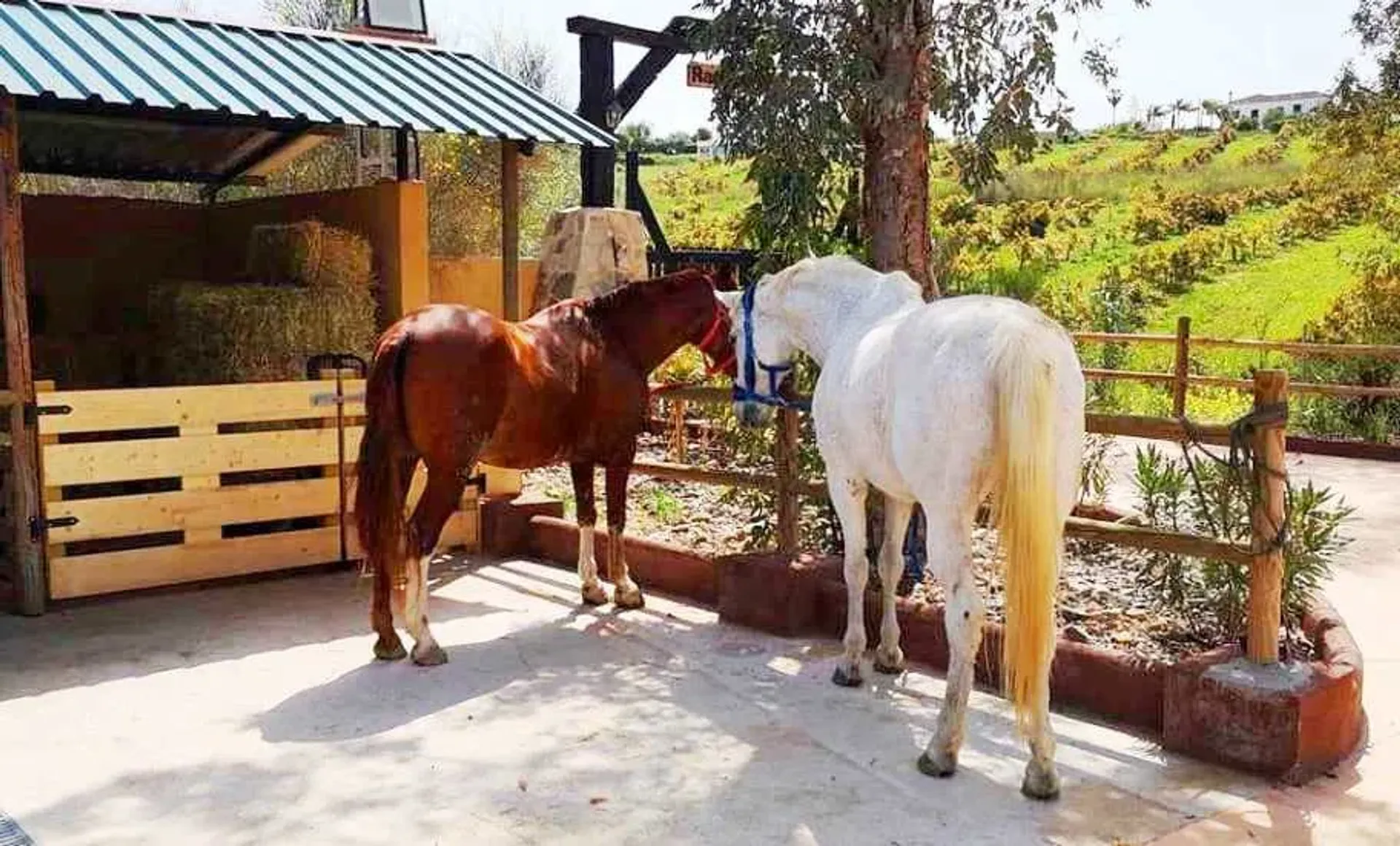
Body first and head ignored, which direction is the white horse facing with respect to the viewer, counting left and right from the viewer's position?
facing away from the viewer and to the left of the viewer

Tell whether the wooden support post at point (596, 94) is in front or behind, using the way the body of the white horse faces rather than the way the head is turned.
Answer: in front

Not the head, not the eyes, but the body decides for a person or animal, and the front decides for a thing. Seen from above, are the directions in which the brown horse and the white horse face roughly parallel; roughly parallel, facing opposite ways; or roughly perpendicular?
roughly perpendicular

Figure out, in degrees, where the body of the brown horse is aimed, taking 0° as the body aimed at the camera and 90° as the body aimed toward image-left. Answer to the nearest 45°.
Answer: approximately 225°

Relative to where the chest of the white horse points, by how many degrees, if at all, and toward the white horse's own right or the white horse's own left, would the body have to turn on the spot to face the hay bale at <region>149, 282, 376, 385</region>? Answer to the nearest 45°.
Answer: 0° — it already faces it

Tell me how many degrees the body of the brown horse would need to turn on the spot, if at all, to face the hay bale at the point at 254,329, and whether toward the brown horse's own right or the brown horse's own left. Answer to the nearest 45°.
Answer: approximately 90° to the brown horse's own left

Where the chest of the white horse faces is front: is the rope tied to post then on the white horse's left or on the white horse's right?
on the white horse's right

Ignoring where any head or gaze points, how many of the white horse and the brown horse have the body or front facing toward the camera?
0

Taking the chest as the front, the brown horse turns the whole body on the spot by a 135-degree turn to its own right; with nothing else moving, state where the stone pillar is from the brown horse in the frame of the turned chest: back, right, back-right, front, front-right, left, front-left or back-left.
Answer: back

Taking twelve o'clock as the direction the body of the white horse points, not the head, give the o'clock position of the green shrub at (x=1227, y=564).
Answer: The green shrub is roughly at 3 o'clock from the white horse.

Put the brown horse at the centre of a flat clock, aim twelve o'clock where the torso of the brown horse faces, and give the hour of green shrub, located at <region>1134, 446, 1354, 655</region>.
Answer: The green shrub is roughly at 2 o'clock from the brown horse.
